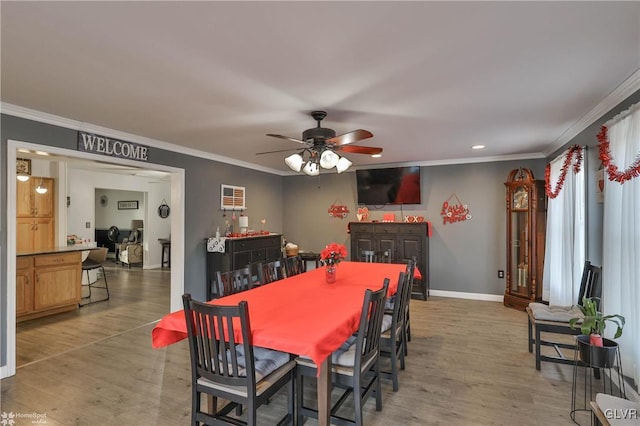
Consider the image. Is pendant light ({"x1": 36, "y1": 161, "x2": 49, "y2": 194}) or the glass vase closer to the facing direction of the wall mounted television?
the glass vase

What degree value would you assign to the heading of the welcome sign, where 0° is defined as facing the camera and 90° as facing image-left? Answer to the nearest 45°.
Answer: approximately 315°

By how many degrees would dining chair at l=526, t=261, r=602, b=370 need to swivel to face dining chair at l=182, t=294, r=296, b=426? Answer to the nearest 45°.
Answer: approximately 45° to its left

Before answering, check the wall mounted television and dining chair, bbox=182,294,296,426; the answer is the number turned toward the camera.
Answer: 1

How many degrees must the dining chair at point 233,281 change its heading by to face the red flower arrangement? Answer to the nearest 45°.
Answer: approximately 45° to its left

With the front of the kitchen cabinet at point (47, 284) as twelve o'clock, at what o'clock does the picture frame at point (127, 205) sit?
The picture frame is roughly at 8 o'clock from the kitchen cabinet.

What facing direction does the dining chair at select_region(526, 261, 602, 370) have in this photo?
to the viewer's left

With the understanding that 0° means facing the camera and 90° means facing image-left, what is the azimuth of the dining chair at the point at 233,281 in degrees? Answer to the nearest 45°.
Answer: approximately 315°

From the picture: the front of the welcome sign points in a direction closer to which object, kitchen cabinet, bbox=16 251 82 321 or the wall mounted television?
the wall mounted television

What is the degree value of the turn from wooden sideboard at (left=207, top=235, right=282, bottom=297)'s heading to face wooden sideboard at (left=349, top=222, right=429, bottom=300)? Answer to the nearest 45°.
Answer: approximately 45° to its left

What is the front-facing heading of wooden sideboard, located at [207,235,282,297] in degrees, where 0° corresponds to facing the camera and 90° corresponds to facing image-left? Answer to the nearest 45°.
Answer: approximately 315°
